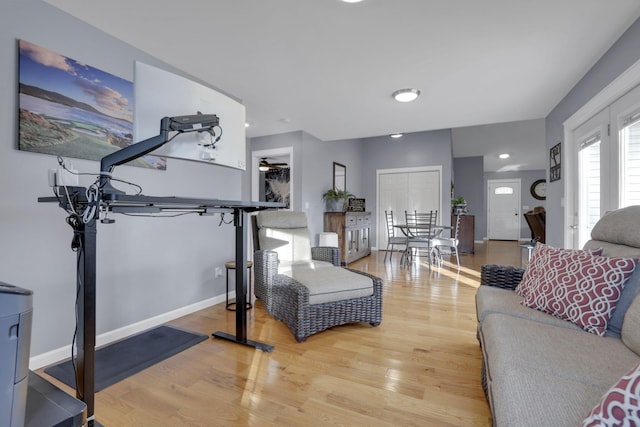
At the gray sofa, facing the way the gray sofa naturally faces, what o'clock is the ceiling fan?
The ceiling fan is roughly at 1 o'clock from the gray sofa.

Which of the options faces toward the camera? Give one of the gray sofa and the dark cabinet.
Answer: the dark cabinet

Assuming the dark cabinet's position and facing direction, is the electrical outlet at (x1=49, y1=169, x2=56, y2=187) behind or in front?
in front

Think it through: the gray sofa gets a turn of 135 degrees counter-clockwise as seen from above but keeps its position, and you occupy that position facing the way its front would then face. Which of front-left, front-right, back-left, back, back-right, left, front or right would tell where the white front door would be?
back-left

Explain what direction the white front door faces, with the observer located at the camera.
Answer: facing the viewer

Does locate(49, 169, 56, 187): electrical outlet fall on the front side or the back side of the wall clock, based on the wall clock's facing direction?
on the front side

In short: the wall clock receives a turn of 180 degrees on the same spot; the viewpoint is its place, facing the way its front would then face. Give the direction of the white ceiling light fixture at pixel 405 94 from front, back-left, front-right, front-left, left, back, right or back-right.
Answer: back

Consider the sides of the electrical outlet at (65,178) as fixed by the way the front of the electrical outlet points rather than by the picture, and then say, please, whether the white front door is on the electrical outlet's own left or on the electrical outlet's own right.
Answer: on the electrical outlet's own left

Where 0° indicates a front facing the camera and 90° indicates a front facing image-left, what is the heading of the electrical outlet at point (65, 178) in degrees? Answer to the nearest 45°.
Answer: approximately 315°

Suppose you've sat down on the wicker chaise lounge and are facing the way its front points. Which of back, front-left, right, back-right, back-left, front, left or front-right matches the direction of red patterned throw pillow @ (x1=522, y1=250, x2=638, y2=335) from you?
front

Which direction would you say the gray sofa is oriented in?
to the viewer's left

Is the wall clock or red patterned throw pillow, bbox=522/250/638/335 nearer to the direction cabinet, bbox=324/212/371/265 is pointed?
the red patterned throw pillow
